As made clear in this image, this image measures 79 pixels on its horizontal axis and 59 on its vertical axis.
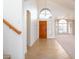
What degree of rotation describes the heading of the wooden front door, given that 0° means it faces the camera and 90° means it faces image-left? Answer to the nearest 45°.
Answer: approximately 0°
